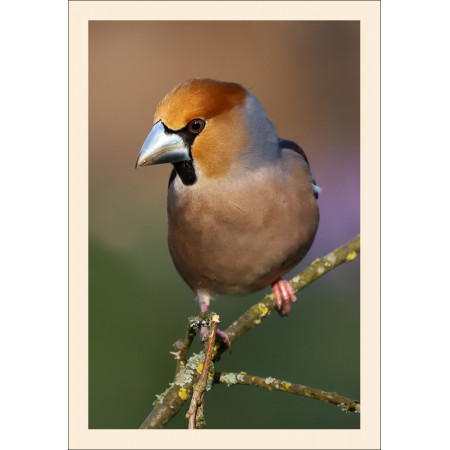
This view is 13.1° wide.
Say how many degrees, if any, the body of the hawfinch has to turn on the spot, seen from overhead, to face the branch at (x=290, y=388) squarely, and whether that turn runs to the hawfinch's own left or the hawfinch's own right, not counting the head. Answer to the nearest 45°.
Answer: approximately 45° to the hawfinch's own left

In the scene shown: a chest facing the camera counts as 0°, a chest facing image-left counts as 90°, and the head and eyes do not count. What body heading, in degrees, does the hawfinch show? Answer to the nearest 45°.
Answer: approximately 45°
